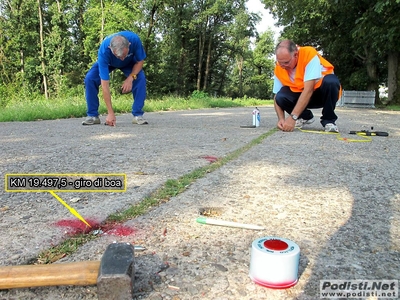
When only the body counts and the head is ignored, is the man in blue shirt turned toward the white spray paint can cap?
yes

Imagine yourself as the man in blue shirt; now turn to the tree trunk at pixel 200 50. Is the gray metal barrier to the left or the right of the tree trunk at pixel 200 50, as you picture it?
right

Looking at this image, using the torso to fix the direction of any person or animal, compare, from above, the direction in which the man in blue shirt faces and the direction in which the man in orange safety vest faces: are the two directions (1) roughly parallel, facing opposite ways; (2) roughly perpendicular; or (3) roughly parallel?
roughly perpendicular

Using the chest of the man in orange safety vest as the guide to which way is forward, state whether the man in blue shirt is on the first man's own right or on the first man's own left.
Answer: on the first man's own right

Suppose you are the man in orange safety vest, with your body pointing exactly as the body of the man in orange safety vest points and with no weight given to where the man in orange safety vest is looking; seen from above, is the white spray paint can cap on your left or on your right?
on your left

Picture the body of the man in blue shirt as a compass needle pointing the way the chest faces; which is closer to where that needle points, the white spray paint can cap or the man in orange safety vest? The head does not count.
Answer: the white spray paint can cap

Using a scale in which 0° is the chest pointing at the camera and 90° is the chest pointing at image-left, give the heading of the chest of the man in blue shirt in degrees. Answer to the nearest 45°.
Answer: approximately 0°

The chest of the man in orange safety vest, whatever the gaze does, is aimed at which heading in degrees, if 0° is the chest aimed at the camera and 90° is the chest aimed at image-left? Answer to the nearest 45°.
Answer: approximately 45°

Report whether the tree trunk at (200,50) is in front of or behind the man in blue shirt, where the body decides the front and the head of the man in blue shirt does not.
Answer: behind

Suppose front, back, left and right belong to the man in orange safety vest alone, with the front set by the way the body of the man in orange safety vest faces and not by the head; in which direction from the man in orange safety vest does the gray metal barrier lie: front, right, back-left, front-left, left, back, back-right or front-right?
back-right

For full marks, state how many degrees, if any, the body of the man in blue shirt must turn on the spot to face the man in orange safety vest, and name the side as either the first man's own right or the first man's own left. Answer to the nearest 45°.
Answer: approximately 45° to the first man's own left
